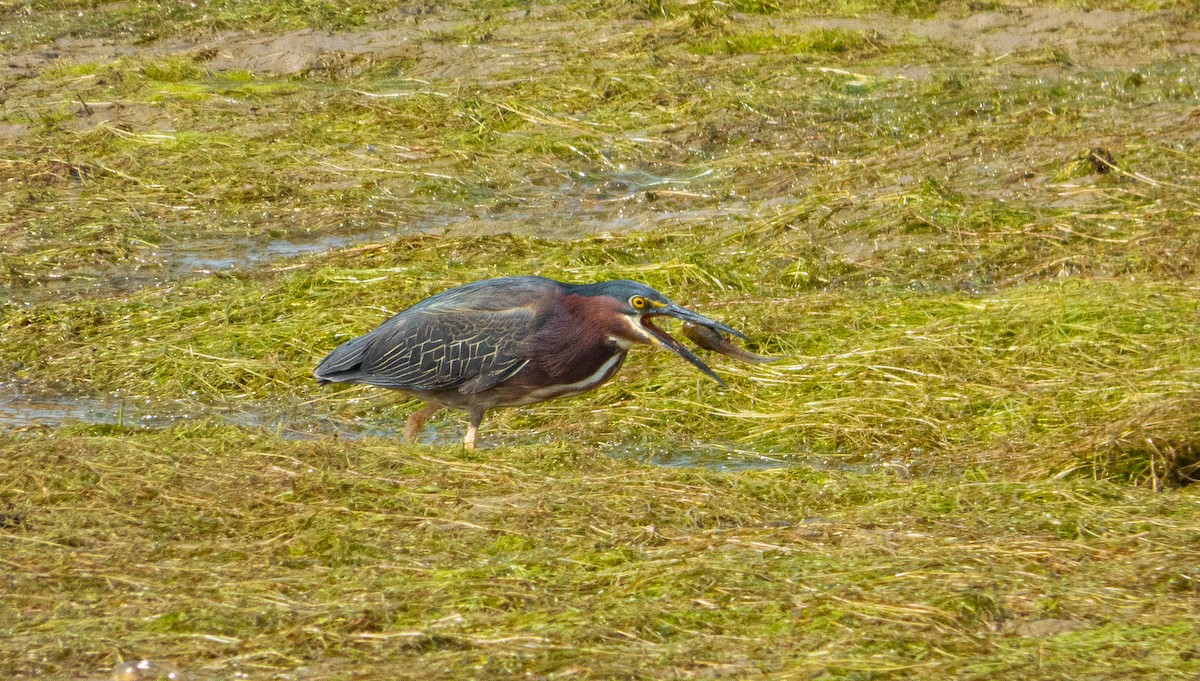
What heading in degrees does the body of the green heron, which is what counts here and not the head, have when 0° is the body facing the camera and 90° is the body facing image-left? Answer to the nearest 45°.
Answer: approximately 270°
